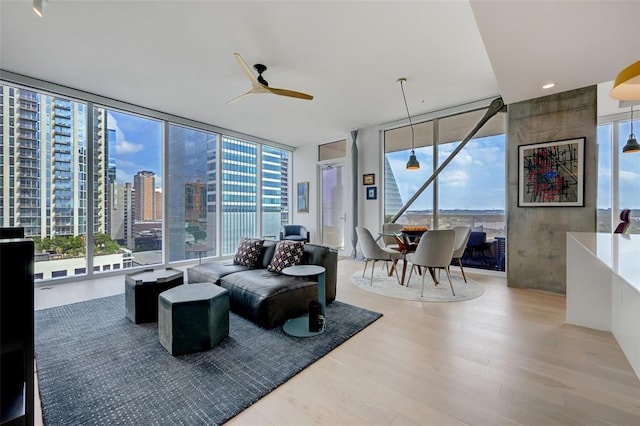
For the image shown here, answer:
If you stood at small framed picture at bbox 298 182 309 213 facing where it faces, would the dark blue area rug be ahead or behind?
ahead

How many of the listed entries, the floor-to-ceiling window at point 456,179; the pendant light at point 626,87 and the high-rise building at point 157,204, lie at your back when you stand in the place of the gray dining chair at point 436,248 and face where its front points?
1

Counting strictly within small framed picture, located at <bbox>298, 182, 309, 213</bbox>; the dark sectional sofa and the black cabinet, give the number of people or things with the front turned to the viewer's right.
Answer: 1

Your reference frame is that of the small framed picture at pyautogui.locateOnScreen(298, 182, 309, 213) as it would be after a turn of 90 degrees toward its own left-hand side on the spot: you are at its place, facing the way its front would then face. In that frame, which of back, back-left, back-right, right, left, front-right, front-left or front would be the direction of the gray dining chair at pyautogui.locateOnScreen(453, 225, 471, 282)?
front

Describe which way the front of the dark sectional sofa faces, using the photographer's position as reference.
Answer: facing the viewer and to the left of the viewer

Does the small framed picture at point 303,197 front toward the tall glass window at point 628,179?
no

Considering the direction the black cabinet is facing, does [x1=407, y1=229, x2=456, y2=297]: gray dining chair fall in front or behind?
in front

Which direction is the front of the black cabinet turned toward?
to the viewer's right

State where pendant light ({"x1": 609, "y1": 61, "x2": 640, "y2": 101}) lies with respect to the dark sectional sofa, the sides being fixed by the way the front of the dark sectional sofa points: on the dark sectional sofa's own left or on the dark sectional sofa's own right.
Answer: on the dark sectional sofa's own left

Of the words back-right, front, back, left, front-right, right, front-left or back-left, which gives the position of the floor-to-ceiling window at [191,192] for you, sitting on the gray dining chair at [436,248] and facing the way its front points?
front-left

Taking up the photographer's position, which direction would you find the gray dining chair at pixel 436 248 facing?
facing away from the viewer and to the left of the viewer

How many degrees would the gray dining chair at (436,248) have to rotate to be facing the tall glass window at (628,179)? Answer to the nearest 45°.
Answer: approximately 90° to its right

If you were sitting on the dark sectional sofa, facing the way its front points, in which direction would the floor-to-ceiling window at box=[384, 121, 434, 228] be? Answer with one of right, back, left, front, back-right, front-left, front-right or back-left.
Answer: back

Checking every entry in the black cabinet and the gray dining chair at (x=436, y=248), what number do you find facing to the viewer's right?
1

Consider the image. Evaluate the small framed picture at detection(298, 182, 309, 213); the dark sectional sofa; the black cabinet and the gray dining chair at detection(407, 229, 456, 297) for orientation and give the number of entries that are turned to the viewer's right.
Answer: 1

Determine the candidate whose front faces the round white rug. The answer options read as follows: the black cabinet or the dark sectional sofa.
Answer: the black cabinet

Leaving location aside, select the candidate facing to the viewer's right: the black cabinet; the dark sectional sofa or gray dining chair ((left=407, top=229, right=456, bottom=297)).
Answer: the black cabinet
